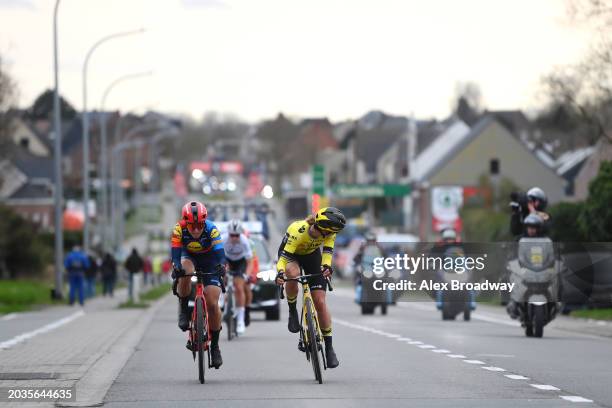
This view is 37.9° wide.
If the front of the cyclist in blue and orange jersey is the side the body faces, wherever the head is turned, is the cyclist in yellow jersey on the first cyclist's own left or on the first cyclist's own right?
on the first cyclist's own left

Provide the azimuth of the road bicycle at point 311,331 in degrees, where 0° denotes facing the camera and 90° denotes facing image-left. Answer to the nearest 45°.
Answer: approximately 0°

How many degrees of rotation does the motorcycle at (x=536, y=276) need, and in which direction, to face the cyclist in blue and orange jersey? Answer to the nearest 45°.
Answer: approximately 45° to its right

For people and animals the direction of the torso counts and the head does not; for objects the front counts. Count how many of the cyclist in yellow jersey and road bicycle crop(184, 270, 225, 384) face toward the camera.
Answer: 2

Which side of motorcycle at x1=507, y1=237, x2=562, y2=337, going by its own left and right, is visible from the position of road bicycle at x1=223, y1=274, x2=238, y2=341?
right

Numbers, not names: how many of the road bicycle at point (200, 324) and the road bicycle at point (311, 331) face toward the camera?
2

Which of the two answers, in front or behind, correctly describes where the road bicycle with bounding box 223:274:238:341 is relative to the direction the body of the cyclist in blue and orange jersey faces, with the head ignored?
behind
